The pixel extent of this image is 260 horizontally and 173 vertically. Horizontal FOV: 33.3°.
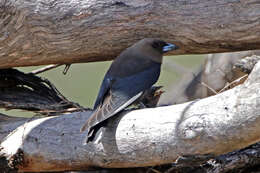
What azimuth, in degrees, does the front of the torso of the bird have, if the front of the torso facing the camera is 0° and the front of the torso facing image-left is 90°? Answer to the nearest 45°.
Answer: approximately 225°
